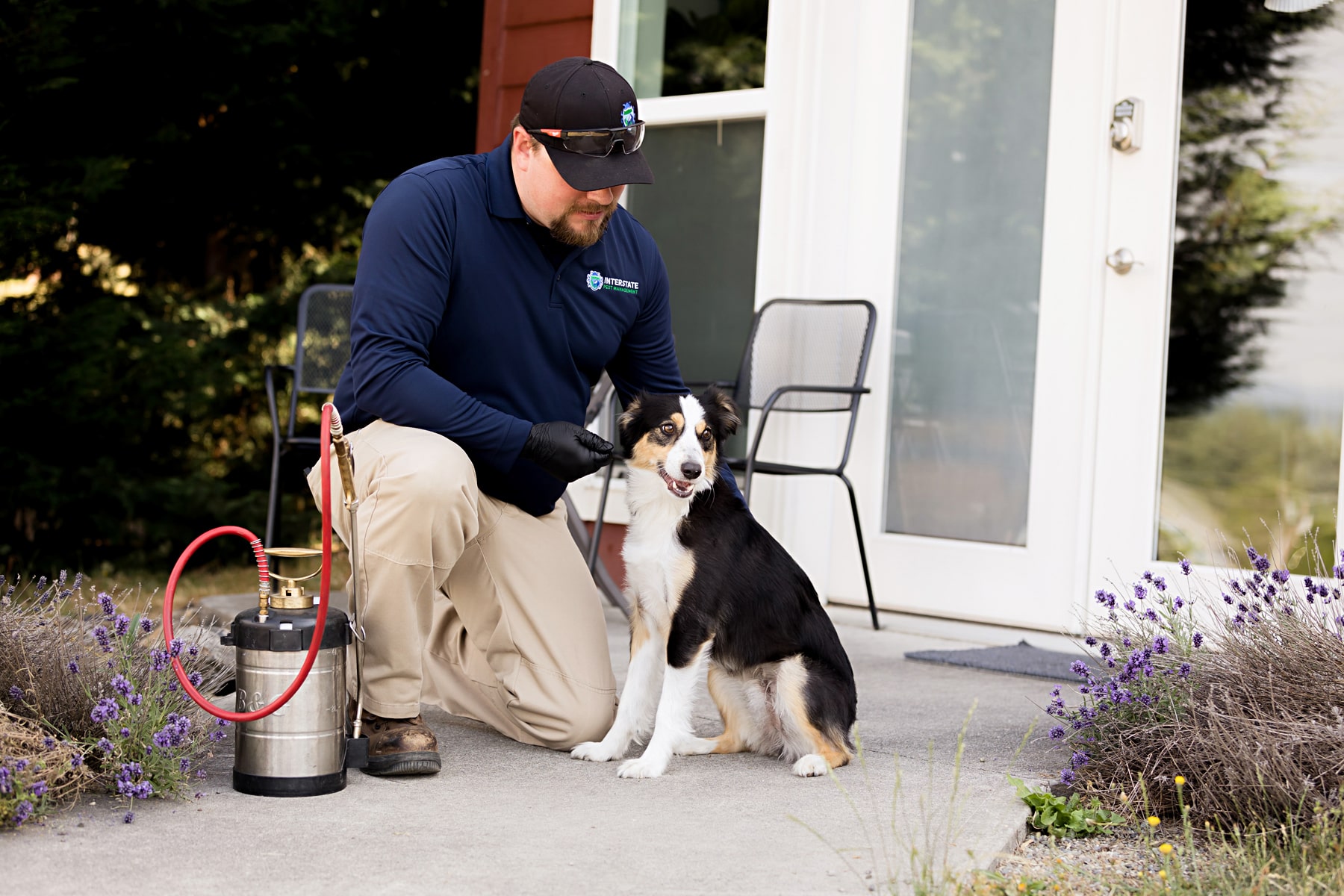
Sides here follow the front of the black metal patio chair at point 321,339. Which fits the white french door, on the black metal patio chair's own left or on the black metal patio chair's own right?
on the black metal patio chair's own left

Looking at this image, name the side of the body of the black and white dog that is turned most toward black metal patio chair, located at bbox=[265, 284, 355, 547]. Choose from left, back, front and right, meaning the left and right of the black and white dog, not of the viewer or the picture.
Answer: right

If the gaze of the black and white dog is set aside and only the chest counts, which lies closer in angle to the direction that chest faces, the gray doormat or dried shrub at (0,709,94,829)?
the dried shrub

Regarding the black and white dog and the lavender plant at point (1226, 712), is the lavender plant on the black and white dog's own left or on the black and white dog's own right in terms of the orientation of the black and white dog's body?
on the black and white dog's own left

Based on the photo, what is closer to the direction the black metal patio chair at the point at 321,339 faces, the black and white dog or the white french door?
the black and white dog

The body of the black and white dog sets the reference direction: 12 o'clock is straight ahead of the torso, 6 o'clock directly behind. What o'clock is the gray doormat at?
The gray doormat is roughly at 6 o'clock from the black and white dog.

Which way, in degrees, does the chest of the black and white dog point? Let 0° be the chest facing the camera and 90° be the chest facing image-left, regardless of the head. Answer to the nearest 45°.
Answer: approximately 45°
